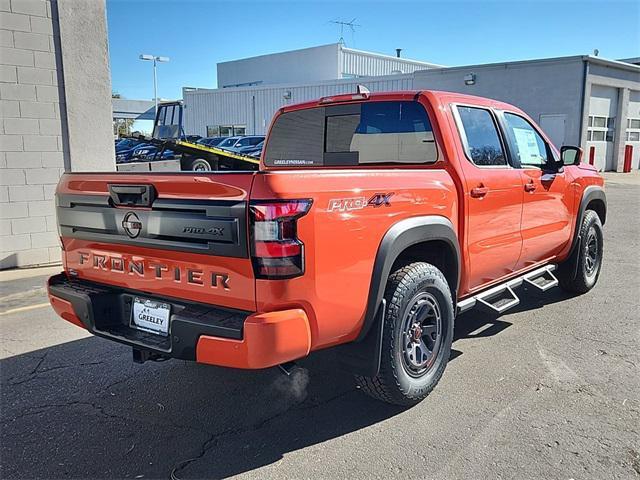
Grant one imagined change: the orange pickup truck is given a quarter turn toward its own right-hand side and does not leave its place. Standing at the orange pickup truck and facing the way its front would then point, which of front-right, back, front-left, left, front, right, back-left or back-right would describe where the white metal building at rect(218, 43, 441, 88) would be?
back-left

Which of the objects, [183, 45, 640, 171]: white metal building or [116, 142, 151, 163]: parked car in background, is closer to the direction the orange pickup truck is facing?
the white metal building

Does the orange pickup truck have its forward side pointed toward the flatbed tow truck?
no

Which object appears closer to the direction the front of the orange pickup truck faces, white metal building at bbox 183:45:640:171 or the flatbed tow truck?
the white metal building

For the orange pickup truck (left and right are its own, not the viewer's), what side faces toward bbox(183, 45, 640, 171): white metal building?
front

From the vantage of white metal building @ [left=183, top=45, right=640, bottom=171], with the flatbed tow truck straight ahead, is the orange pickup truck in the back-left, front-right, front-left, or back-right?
front-left

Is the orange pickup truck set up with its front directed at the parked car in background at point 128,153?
no

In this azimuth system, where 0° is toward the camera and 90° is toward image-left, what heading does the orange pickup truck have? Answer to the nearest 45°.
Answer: approximately 225°
